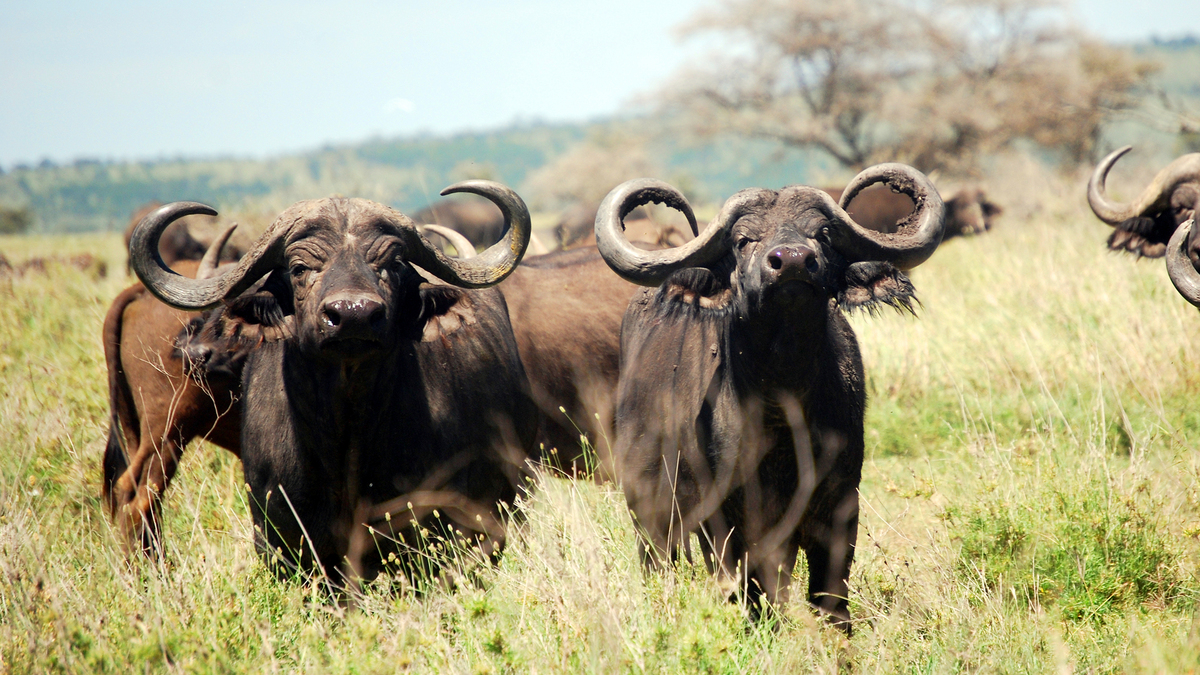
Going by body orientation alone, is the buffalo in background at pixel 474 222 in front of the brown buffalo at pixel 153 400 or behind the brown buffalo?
in front

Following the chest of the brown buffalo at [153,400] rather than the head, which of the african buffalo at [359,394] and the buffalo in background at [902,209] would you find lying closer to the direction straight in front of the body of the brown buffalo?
the buffalo in background

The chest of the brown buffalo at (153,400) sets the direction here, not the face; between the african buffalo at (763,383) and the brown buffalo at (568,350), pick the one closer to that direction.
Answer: the brown buffalo

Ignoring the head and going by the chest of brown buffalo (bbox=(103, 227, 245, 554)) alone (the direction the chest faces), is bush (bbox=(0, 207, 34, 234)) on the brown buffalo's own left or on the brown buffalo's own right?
on the brown buffalo's own left

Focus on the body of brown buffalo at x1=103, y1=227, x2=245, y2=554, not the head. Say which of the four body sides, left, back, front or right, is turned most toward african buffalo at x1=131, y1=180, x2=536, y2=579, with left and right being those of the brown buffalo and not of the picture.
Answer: right

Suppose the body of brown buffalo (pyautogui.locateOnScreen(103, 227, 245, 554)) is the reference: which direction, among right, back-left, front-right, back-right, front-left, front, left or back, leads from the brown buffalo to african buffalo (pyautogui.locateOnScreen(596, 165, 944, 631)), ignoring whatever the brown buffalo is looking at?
right

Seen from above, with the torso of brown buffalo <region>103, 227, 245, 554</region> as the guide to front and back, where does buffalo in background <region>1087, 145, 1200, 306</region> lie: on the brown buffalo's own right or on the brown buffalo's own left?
on the brown buffalo's own right

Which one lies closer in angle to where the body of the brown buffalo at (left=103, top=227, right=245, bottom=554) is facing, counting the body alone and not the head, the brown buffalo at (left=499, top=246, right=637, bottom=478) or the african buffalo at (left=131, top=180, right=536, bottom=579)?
the brown buffalo

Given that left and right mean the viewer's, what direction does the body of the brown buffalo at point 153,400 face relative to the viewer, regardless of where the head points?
facing away from the viewer and to the right of the viewer

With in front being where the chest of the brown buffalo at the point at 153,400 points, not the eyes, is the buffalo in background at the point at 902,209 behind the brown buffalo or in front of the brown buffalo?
in front

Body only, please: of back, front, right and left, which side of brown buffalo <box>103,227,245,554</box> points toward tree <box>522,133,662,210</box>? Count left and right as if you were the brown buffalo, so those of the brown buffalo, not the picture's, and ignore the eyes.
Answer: left
